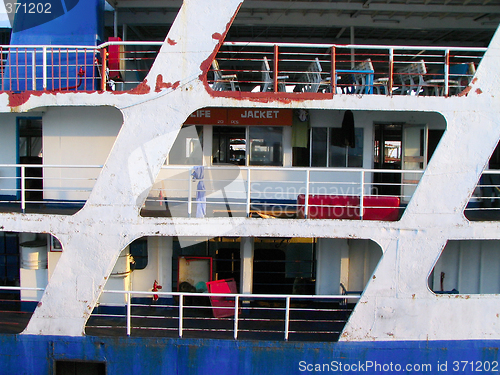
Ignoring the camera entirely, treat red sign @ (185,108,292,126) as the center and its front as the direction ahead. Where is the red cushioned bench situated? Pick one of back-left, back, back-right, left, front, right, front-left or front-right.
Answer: front-left

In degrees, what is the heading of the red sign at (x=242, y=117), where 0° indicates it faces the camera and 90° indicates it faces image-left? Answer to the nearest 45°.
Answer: approximately 0°
